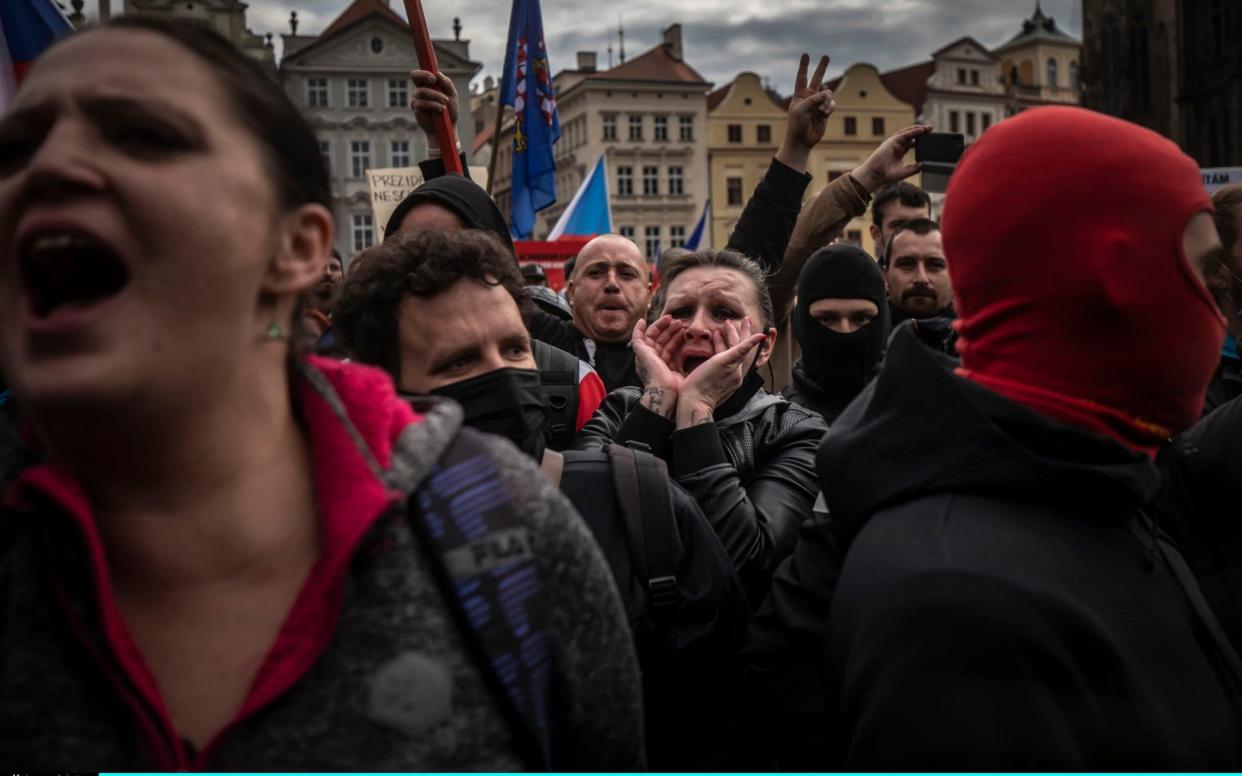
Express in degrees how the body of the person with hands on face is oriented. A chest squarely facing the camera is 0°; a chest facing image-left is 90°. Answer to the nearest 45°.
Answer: approximately 45°

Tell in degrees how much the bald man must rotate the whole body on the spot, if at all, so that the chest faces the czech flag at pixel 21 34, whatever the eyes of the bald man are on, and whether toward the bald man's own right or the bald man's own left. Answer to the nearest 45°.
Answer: approximately 90° to the bald man's own right

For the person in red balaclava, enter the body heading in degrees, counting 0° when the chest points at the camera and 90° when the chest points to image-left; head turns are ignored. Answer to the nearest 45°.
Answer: approximately 270°

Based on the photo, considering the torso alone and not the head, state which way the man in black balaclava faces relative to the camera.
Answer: toward the camera

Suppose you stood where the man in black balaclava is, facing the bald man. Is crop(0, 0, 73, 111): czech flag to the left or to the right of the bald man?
left

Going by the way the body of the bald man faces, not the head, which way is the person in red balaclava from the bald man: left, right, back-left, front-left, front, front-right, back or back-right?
front

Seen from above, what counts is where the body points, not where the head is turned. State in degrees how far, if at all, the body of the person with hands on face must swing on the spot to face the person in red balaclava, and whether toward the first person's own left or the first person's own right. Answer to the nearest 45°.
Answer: approximately 45° to the first person's own left

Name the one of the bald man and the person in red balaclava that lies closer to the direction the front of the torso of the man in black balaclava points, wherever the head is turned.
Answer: the person in red balaclava

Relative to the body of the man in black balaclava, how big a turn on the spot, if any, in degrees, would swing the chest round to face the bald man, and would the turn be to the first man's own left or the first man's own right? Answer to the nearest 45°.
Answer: approximately 135° to the first man's own right

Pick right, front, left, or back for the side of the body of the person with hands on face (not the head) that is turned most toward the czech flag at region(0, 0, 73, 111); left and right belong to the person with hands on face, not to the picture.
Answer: right

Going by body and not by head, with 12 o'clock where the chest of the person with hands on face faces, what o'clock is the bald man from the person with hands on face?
The bald man is roughly at 4 o'clock from the person with hands on face.

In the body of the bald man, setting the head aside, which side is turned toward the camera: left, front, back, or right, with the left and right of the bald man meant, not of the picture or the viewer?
front

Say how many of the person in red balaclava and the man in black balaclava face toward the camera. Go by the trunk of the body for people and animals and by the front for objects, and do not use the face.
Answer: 1

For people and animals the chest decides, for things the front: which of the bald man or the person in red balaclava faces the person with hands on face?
the bald man

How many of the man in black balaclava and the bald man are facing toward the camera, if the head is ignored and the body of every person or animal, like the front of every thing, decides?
2
